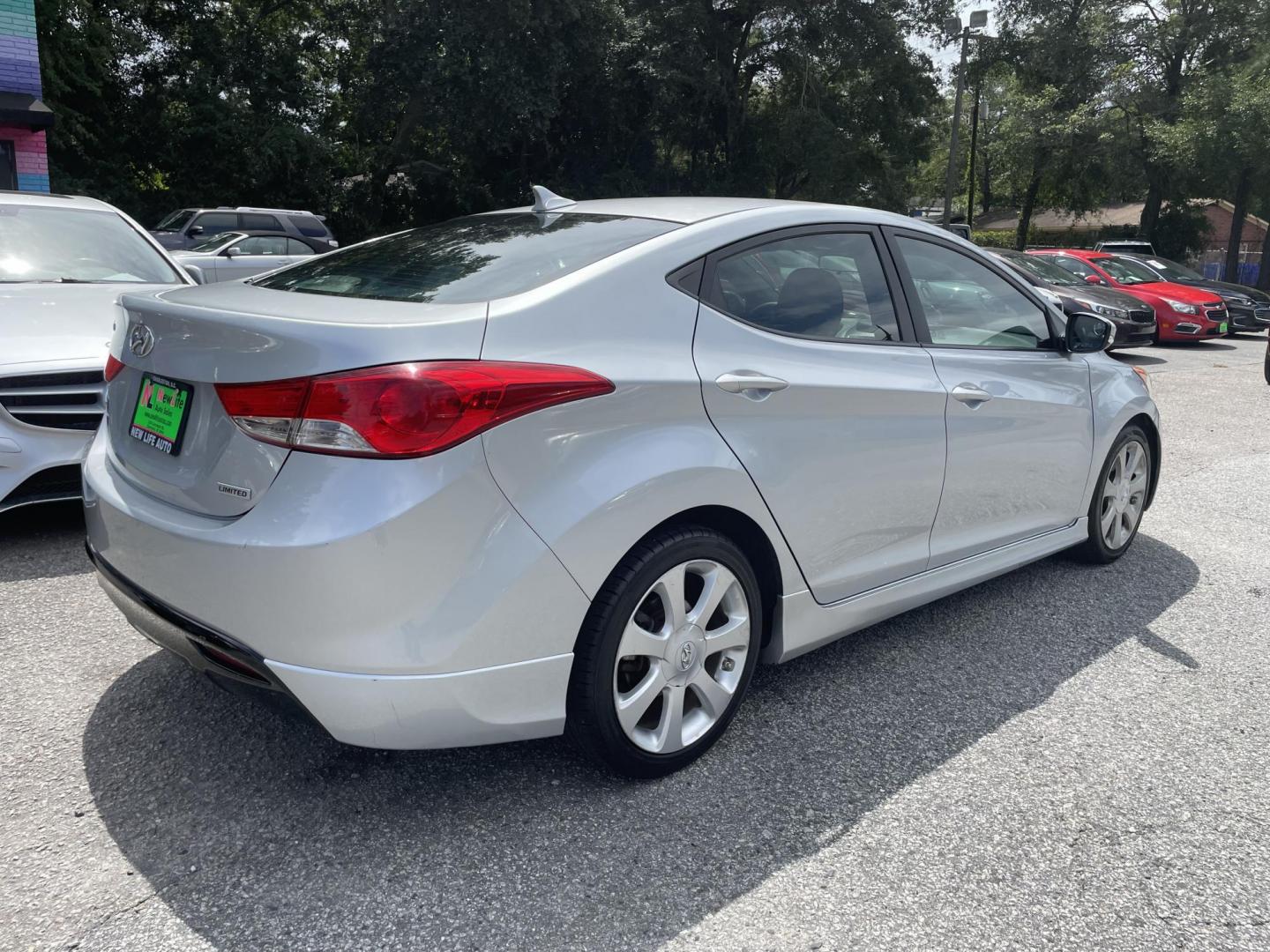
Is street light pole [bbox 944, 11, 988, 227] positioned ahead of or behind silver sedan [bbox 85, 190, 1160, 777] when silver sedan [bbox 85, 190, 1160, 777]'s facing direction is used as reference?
ahead

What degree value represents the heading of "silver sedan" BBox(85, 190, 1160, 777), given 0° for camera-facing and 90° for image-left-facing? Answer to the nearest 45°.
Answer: approximately 225°

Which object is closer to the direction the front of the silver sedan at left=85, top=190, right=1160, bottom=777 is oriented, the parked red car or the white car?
the parked red car

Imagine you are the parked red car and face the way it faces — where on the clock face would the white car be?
The white car is roughly at 2 o'clock from the parked red car.

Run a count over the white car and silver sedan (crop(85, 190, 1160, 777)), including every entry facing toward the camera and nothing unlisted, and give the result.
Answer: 1

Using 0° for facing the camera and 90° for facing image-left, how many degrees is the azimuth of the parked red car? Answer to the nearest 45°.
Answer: approximately 315°

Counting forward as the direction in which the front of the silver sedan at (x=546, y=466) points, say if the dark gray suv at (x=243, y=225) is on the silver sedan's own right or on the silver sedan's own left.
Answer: on the silver sedan's own left

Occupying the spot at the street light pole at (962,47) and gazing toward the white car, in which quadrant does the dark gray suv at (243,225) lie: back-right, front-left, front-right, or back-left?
front-right

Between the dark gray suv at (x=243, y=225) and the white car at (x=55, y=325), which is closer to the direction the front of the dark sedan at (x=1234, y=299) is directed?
the white car

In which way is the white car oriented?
toward the camera

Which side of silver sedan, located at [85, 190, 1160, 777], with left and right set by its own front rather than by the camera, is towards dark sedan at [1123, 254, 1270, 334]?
front

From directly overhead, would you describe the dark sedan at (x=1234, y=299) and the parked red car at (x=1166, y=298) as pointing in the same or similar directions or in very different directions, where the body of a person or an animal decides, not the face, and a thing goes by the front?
same or similar directions

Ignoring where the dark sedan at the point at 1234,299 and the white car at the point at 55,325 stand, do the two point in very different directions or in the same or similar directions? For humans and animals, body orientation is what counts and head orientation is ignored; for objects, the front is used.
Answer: same or similar directions
